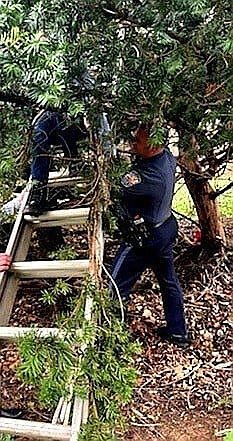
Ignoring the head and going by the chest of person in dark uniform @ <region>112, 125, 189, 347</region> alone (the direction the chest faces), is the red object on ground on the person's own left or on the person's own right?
on the person's own right

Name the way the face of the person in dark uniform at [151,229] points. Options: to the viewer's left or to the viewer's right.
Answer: to the viewer's left

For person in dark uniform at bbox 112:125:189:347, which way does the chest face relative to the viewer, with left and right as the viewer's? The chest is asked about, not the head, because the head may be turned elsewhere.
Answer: facing away from the viewer and to the left of the viewer
